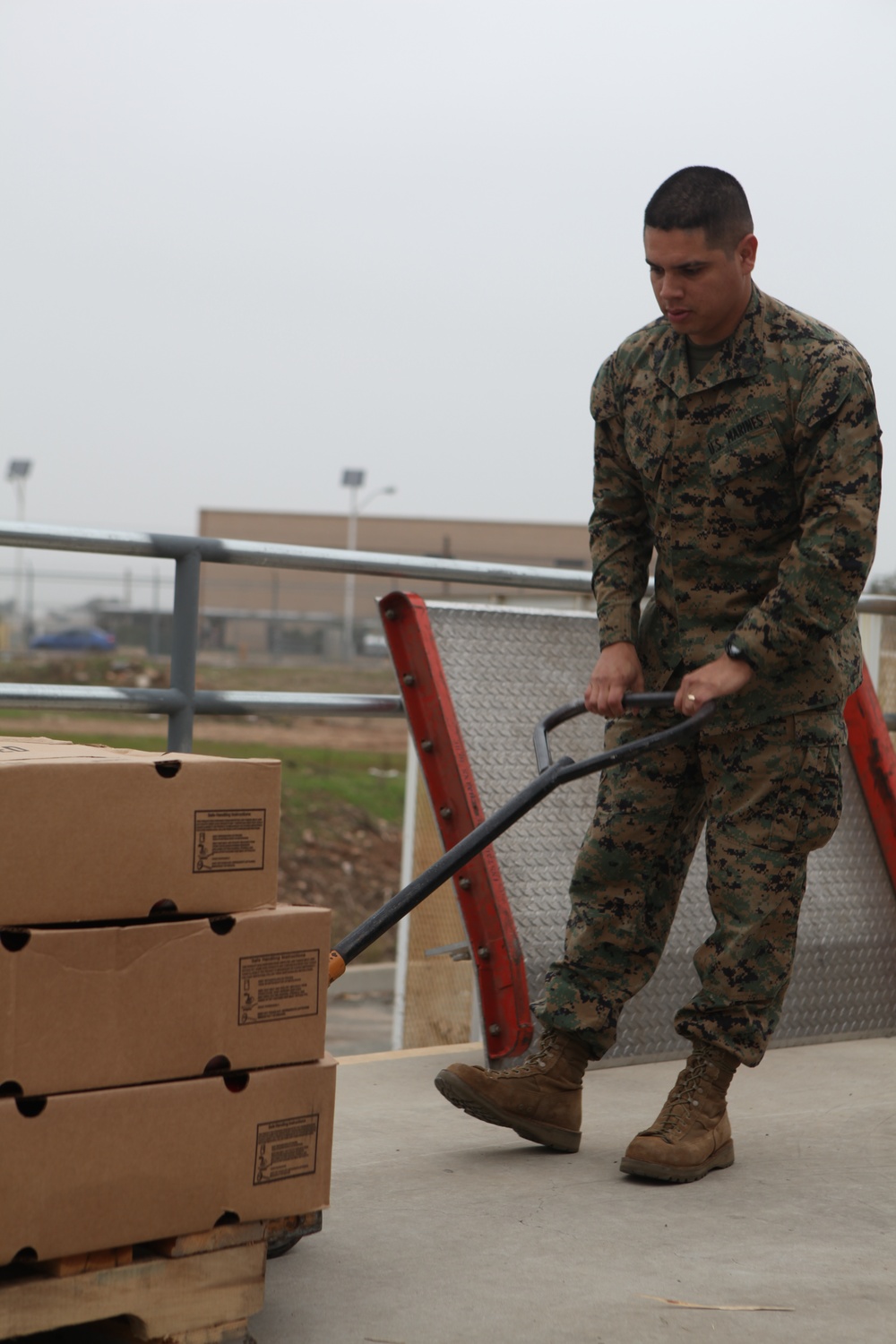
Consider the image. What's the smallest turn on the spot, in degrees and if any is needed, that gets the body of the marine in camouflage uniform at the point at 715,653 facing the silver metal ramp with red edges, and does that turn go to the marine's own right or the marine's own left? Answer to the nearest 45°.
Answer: approximately 135° to the marine's own right

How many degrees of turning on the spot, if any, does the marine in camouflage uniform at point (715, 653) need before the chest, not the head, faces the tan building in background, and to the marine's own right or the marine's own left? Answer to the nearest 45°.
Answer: approximately 135° to the marine's own right

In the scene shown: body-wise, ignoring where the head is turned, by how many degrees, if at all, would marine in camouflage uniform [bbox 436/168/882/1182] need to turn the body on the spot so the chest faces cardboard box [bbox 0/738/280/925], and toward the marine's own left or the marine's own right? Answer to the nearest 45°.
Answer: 0° — they already face it

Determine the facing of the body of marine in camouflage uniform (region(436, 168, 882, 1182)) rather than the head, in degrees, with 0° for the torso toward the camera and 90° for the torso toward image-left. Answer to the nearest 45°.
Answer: approximately 45°

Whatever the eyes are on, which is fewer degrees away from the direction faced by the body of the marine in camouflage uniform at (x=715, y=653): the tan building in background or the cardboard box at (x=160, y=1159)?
the cardboard box

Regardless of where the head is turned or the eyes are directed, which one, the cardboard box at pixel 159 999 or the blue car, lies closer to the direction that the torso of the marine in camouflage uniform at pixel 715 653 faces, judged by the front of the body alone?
the cardboard box

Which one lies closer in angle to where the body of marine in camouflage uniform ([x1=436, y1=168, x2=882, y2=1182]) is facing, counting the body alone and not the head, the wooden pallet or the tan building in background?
the wooden pallet

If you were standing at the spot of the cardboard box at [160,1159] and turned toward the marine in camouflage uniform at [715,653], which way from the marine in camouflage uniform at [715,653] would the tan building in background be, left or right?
left

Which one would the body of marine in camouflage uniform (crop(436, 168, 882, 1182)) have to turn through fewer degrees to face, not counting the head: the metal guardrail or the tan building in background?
the metal guardrail

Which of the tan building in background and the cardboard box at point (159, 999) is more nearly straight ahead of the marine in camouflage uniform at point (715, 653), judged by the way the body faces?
the cardboard box

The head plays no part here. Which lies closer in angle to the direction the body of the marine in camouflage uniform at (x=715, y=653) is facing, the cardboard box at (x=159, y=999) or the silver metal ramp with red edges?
the cardboard box
